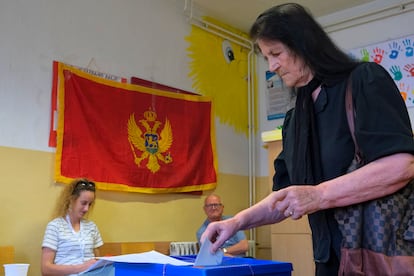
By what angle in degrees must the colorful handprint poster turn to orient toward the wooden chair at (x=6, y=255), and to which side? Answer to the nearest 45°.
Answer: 0° — it already faces it

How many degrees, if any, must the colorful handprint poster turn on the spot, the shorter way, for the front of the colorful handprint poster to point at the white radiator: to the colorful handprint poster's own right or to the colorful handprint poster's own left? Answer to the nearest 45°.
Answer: approximately 45° to the colorful handprint poster's own right

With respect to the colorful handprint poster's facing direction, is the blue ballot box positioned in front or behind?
in front

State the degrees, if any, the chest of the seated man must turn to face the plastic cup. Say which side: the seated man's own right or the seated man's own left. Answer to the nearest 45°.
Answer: approximately 45° to the seated man's own right

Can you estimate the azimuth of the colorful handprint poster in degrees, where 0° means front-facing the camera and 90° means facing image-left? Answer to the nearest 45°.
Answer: approximately 45°

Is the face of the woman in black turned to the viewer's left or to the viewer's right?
to the viewer's left

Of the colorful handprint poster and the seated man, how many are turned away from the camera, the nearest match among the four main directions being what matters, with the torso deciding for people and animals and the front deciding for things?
0

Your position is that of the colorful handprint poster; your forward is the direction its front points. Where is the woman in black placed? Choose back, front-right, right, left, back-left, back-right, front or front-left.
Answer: front-left

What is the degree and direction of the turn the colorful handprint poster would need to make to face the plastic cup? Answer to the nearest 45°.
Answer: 0° — it already faces it

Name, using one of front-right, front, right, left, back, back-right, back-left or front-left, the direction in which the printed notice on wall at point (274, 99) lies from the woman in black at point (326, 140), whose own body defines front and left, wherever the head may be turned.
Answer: back-right
